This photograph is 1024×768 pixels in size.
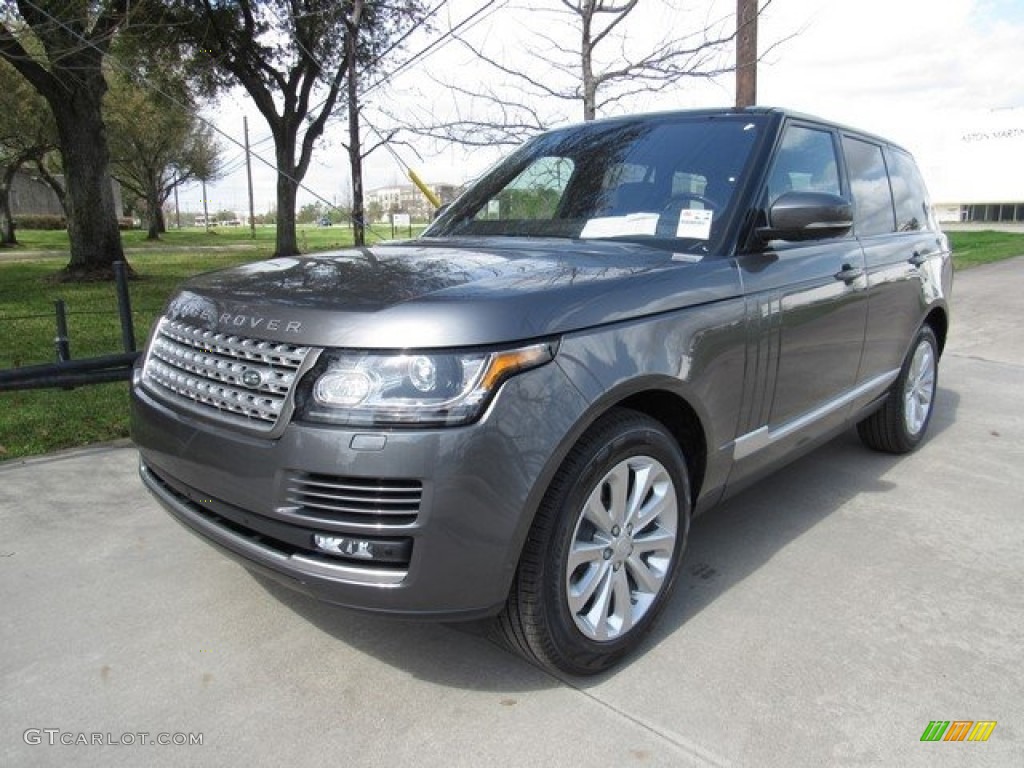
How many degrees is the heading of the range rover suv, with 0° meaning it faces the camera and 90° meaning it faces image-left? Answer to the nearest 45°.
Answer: approximately 45°

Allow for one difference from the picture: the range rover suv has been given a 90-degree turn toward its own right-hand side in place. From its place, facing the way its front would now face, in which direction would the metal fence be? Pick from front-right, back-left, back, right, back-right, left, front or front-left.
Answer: front

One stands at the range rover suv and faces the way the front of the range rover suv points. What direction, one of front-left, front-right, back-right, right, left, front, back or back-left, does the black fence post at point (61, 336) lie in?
right

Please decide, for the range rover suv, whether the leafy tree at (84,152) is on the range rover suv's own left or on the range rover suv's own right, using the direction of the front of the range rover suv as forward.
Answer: on the range rover suv's own right

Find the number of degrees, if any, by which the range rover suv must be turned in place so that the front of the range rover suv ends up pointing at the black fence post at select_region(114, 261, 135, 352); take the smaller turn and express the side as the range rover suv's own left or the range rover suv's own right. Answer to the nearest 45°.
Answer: approximately 90° to the range rover suv's own right

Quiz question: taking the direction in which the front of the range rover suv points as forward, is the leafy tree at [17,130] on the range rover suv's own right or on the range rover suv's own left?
on the range rover suv's own right

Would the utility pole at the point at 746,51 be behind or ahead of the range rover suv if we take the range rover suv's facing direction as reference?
behind

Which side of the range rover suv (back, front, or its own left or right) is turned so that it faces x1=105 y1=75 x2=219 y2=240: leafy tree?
right
